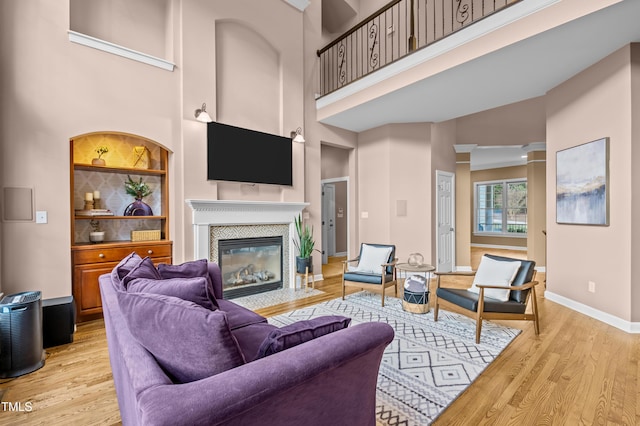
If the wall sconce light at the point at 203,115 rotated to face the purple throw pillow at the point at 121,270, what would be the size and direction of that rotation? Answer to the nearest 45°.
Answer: approximately 45° to its right

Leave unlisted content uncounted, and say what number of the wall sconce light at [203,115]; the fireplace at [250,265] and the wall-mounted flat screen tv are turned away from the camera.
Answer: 0

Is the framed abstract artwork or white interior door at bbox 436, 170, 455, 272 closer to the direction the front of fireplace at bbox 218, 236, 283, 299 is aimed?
the framed abstract artwork

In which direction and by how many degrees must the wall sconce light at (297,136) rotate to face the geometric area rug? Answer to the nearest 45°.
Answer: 0° — it already faces it

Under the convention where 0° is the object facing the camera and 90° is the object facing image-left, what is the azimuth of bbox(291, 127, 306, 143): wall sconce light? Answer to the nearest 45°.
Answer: approximately 315°

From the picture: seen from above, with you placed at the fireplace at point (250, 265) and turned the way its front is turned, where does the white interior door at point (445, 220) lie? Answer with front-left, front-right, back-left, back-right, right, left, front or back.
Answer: front-left

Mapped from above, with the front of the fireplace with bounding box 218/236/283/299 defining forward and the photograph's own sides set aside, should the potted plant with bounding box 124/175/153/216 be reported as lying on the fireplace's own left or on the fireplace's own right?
on the fireplace's own right

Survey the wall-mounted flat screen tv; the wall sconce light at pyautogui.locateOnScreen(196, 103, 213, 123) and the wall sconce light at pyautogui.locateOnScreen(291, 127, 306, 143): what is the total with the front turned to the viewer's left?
0

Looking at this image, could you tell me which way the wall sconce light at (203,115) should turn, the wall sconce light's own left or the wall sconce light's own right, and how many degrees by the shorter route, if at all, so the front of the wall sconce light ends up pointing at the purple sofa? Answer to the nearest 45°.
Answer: approximately 45° to the wall sconce light's own right

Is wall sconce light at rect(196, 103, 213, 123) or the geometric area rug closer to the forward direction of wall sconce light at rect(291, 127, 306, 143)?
the geometric area rug

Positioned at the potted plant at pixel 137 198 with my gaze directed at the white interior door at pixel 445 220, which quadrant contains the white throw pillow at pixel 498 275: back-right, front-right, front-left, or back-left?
front-right

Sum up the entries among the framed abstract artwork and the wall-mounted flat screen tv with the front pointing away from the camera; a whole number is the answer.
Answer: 0

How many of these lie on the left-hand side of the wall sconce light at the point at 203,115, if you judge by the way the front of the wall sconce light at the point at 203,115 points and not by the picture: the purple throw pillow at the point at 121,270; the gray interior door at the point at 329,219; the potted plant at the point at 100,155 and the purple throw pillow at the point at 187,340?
1

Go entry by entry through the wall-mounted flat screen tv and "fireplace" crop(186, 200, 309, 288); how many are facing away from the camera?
0

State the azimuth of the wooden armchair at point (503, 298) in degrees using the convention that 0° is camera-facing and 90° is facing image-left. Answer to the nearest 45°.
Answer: approximately 45°

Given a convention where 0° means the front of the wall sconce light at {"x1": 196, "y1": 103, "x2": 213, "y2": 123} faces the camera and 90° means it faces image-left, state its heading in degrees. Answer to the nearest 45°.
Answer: approximately 315°

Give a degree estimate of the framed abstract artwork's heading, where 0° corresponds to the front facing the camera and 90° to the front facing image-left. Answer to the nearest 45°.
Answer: approximately 45°

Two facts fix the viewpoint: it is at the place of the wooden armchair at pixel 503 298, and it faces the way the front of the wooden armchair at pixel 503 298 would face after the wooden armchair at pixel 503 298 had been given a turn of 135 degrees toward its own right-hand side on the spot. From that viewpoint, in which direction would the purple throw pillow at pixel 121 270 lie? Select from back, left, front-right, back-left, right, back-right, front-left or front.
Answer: back-left
